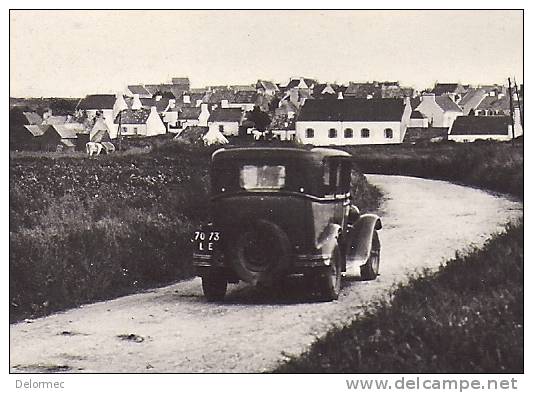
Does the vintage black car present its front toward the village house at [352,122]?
yes

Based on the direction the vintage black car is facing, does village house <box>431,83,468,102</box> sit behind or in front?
in front

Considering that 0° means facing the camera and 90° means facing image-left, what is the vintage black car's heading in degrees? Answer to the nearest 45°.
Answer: approximately 225°
